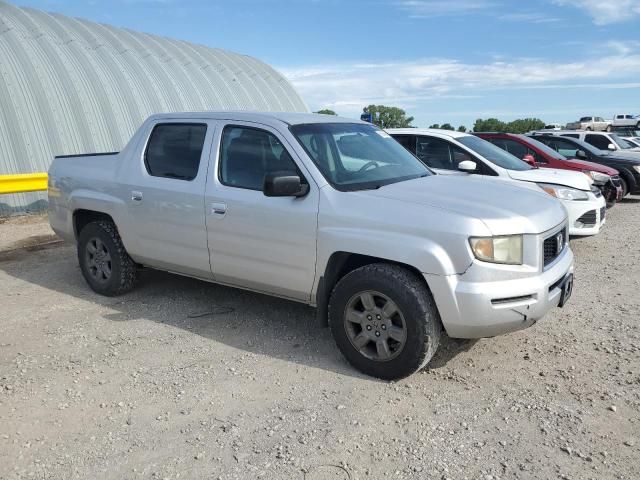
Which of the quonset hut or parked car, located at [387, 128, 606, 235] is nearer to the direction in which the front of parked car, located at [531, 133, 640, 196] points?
the parked car

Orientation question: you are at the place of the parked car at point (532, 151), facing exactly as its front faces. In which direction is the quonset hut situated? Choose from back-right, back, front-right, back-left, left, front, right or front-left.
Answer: back-right

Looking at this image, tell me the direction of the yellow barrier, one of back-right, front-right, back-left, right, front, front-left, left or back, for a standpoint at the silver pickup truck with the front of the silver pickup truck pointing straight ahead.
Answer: back

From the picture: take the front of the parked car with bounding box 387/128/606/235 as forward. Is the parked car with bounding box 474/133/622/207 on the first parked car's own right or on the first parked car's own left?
on the first parked car's own left

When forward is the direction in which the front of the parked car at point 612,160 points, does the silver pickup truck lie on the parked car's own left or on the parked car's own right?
on the parked car's own right

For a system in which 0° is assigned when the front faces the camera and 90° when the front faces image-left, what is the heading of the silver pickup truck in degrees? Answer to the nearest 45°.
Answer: approximately 315°

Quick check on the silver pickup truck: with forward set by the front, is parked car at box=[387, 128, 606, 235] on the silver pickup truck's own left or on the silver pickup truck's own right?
on the silver pickup truck's own left

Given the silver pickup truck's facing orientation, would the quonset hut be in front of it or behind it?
behind

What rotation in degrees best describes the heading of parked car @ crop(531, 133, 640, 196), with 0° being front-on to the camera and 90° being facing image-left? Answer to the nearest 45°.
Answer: approximately 315°
